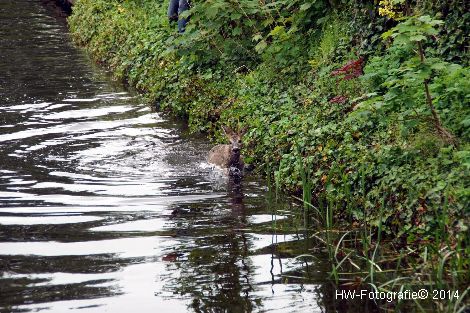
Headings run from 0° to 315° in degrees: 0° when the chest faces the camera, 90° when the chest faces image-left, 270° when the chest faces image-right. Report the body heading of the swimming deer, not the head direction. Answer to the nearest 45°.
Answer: approximately 315°
